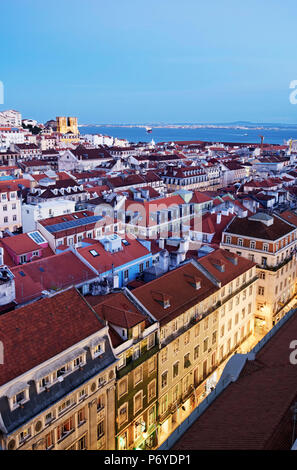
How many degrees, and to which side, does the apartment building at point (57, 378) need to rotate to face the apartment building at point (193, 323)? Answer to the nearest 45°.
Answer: approximately 90° to its left

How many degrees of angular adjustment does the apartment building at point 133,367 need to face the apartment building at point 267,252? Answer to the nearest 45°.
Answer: approximately 90° to its left

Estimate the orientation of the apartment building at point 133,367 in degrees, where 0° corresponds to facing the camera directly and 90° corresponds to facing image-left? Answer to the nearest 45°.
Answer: approximately 315°

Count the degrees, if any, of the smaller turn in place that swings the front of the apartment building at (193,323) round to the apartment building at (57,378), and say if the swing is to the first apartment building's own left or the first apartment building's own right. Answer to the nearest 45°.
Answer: approximately 90° to the first apartment building's own right

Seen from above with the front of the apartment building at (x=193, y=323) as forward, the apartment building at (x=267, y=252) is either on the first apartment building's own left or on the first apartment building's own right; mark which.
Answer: on the first apartment building's own left

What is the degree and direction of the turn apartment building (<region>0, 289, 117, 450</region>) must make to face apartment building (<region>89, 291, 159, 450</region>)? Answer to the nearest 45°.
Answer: approximately 90° to its left

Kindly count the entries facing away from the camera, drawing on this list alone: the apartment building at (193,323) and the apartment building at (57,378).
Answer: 0
